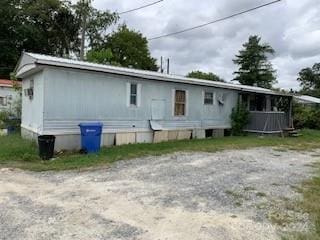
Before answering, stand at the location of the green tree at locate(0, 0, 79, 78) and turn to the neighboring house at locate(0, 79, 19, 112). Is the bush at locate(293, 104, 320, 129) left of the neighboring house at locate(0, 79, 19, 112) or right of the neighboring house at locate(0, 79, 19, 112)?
left

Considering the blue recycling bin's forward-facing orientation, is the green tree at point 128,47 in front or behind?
behind

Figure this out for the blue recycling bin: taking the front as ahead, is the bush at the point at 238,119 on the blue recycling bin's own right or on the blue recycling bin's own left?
on the blue recycling bin's own left

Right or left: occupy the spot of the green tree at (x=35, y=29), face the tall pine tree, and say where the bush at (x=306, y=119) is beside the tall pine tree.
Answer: right

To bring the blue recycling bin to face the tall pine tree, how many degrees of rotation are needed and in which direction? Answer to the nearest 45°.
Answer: approximately 135° to its left

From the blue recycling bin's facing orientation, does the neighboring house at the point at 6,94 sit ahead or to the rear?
to the rear

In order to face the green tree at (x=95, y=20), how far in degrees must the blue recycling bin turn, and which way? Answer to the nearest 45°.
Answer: approximately 180°

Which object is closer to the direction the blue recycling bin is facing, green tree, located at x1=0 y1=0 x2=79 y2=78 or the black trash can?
the black trash can

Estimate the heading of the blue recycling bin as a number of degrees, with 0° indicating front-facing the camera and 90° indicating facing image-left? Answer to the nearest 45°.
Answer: approximately 0°
